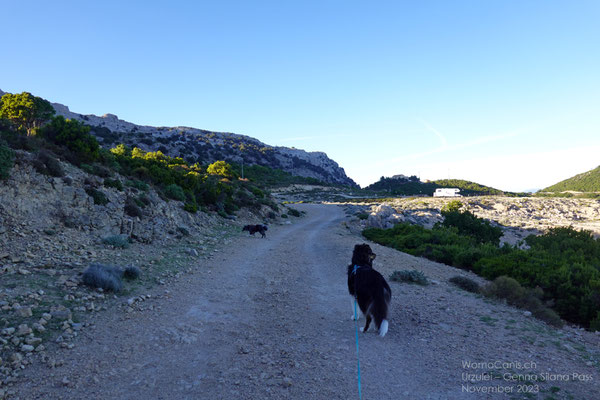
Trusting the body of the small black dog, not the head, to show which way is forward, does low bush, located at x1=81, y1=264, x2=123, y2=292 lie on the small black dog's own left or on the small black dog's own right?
on the small black dog's own left

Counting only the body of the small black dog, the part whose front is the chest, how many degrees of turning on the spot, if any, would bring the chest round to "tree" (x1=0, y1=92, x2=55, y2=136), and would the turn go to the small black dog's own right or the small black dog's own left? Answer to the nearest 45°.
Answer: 0° — it already faces it

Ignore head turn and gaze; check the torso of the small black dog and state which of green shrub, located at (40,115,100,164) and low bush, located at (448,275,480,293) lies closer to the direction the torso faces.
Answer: the green shrub

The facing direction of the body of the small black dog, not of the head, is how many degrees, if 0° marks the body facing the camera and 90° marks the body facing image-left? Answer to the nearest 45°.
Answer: approximately 90°

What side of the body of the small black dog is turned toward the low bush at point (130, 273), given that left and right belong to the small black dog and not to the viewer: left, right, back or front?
left

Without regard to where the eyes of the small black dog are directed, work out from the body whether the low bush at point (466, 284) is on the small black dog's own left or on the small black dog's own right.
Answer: on the small black dog's own left
